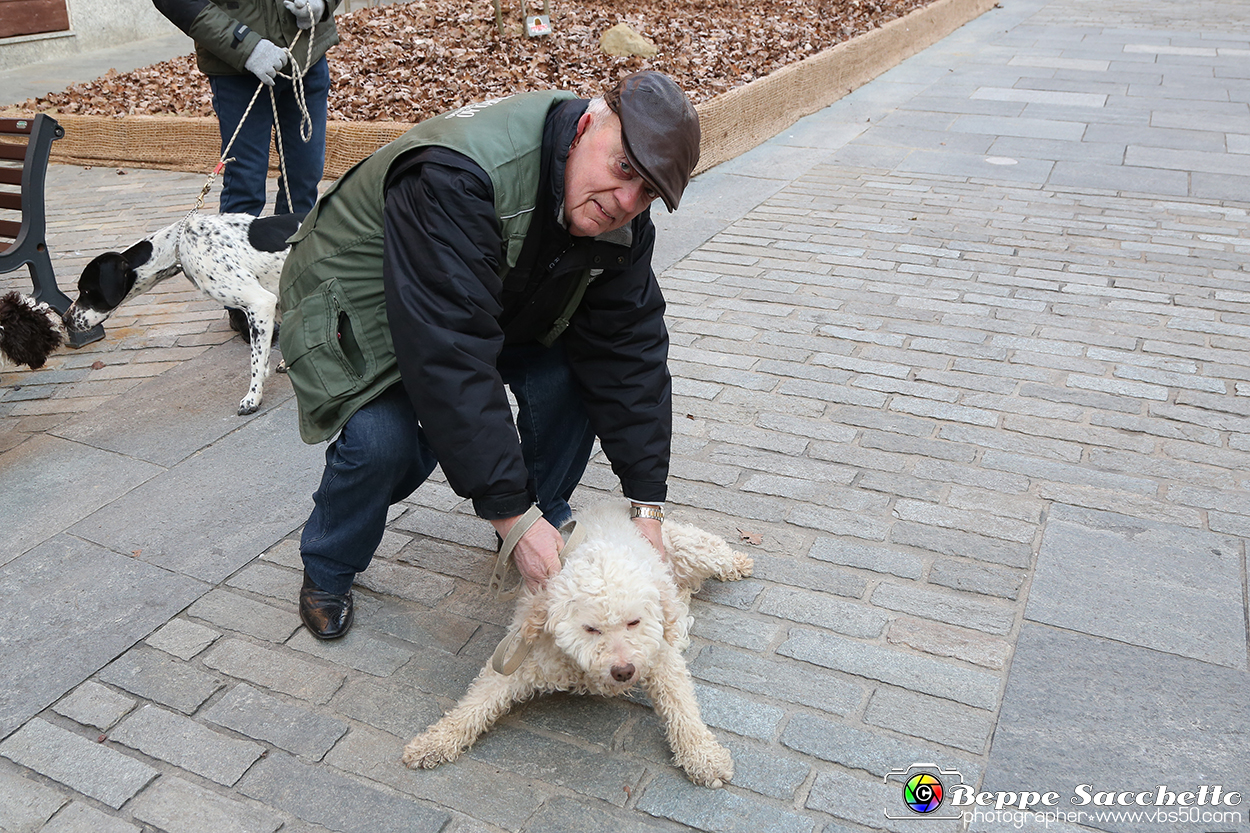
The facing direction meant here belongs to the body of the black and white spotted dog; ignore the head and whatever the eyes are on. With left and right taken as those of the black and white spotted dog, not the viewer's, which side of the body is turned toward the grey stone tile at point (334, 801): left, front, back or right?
left

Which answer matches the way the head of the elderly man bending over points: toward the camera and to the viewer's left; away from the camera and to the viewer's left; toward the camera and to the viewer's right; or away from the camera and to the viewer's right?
toward the camera and to the viewer's right

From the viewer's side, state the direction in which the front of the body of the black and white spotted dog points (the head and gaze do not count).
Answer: to the viewer's left

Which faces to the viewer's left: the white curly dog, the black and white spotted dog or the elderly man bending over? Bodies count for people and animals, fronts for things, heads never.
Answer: the black and white spotted dog

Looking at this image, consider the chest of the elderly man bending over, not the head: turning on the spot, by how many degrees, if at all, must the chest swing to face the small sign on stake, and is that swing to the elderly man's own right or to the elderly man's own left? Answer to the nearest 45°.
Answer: approximately 135° to the elderly man's own left

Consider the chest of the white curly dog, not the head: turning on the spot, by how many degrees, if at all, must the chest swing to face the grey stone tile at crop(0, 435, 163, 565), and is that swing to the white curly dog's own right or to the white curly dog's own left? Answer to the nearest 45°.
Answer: approximately 135° to the white curly dog's own right

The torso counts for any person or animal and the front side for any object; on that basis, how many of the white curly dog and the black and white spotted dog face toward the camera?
1

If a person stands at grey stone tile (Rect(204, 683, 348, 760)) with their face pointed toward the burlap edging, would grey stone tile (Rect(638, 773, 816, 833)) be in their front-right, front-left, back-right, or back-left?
back-right

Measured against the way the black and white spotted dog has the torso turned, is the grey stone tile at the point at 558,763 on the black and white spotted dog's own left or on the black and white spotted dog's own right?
on the black and white spotted dog's own left

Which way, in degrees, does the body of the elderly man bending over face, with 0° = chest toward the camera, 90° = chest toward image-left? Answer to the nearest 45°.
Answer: approximately 315°

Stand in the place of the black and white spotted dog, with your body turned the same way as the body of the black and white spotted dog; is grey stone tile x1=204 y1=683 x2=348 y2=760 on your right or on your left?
on your left

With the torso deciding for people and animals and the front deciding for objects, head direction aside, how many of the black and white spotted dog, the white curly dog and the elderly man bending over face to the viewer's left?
1
